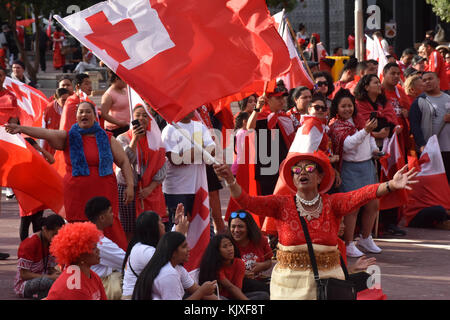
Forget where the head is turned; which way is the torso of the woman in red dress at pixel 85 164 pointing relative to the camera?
toward the camera

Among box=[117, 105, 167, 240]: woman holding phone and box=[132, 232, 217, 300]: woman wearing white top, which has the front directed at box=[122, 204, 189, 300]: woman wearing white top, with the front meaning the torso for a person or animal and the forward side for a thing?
the woman holding phone

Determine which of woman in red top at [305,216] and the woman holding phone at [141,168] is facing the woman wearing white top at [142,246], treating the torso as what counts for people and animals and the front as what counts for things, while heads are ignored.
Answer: the woman holding phone

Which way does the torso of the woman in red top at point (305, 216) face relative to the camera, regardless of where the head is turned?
toward the camera

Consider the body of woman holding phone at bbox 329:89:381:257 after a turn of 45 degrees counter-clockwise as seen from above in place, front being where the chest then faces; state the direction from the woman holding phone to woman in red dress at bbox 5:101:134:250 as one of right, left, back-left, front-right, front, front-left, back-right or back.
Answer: back-right

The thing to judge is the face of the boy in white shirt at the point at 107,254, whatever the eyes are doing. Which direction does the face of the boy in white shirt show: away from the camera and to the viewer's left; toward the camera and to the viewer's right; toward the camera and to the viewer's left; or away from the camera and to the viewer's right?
away from the camera and to the viewer's right

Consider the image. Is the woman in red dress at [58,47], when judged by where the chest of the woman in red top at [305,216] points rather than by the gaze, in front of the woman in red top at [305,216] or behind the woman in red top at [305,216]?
behind

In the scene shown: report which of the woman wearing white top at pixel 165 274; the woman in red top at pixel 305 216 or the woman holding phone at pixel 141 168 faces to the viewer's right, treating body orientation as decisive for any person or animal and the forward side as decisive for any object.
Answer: the woman wearing white top

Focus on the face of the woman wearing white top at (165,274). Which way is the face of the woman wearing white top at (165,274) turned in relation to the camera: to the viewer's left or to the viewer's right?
to the viewer's right

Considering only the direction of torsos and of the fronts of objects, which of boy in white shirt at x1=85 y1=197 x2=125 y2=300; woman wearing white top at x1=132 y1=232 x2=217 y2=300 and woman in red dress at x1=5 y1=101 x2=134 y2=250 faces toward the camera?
the woman in red dress

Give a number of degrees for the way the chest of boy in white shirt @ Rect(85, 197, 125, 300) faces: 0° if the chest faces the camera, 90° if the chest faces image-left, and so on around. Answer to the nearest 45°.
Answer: approximately 270°

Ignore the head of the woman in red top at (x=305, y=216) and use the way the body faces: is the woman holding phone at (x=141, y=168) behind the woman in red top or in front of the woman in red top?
behind
